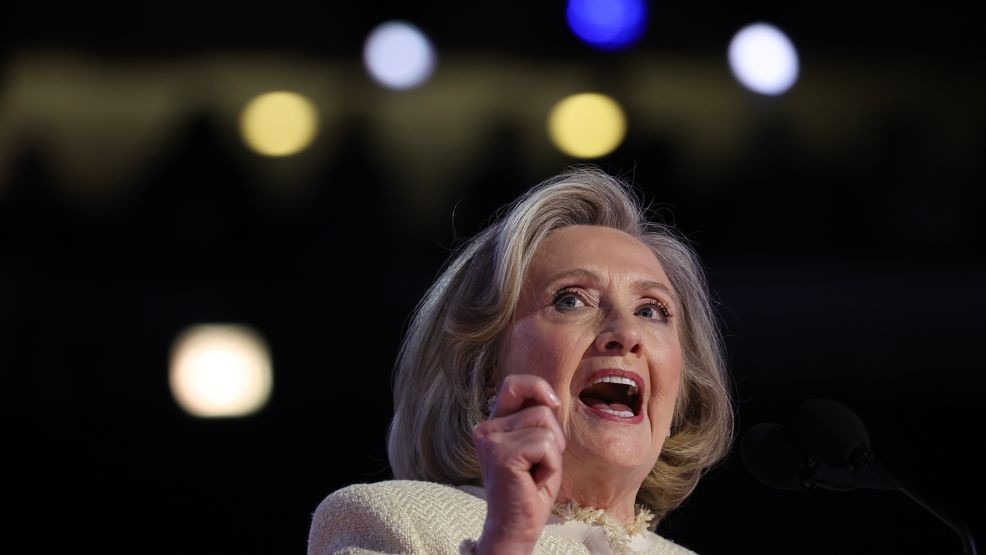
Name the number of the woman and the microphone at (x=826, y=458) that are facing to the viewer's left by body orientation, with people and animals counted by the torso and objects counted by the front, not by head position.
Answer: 1

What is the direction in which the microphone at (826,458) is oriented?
to the viewer's left

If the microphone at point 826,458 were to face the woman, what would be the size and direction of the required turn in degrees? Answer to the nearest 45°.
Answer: approximately 45° to its right

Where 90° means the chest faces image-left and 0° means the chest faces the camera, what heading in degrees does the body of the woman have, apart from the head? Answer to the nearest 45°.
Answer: approximately 315°

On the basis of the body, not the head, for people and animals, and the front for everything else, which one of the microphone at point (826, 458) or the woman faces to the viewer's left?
the microphone
